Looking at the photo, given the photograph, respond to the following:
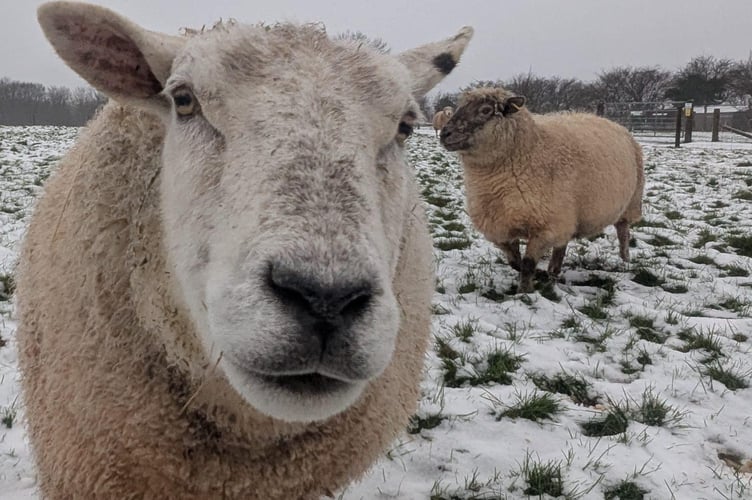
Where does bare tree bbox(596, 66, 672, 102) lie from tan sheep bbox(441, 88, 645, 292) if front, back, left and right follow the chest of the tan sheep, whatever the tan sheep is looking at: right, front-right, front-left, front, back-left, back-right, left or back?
back-right

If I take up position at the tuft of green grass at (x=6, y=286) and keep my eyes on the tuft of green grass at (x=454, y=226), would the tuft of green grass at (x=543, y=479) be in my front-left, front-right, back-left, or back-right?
front-right

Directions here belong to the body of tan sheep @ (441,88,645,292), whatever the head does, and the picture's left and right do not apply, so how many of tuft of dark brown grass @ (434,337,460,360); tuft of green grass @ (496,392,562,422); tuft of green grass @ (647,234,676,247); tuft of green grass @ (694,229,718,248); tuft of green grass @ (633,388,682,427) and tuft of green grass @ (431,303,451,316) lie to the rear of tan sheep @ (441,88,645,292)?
2

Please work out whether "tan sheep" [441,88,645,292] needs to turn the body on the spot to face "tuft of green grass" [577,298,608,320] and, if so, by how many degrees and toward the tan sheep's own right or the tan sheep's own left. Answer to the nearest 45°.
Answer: approximately 90° to the tan sheep's own left

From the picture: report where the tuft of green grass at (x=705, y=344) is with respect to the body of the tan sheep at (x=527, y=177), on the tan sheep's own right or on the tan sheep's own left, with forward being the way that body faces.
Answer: on the tan sheep's own left

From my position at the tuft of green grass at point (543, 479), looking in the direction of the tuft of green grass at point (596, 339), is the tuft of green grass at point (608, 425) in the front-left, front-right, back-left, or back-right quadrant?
front-right

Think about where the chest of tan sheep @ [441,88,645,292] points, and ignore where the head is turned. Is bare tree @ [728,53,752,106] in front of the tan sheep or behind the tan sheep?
behind

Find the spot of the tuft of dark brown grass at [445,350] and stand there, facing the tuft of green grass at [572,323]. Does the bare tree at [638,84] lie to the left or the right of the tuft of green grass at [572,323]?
left

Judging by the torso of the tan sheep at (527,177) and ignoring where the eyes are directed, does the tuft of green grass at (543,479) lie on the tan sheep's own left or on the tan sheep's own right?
on the tan sheep's own left

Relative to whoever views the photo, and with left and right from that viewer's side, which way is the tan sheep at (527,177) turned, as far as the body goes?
facing the viewer and to the left of the viewer

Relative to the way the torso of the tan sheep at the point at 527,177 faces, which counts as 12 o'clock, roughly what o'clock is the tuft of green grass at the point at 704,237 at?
The tuft of green grass is roughly at 6 o'clock from the tan sheep.

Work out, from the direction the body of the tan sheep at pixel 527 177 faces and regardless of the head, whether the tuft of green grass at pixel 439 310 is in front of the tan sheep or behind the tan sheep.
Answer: in front

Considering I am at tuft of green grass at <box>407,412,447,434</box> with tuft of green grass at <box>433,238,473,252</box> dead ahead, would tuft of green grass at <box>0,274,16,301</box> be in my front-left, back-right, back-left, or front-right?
front-left

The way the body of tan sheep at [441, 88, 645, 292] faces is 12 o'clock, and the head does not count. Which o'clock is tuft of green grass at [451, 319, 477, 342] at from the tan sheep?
The tuft of green grass is roughly at 11 o'clock from the tan sheep.

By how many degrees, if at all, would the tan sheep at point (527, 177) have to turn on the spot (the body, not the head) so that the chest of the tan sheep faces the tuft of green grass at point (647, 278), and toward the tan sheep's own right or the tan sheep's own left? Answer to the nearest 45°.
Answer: approximately 135° to the tan sheep's own left

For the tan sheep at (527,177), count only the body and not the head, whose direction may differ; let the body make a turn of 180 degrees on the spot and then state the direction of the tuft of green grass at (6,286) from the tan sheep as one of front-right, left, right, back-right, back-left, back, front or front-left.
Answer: back

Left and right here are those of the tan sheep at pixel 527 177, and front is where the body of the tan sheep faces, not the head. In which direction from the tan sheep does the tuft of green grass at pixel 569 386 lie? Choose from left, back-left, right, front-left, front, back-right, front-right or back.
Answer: front-left

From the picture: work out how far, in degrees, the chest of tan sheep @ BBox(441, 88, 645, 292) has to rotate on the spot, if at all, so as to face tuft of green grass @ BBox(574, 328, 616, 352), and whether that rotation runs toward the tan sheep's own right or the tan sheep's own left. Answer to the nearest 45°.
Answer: approximately 45° to the tan sheep's own left

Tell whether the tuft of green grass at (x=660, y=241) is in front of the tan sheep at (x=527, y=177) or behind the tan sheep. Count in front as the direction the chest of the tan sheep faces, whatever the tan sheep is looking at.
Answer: behind
